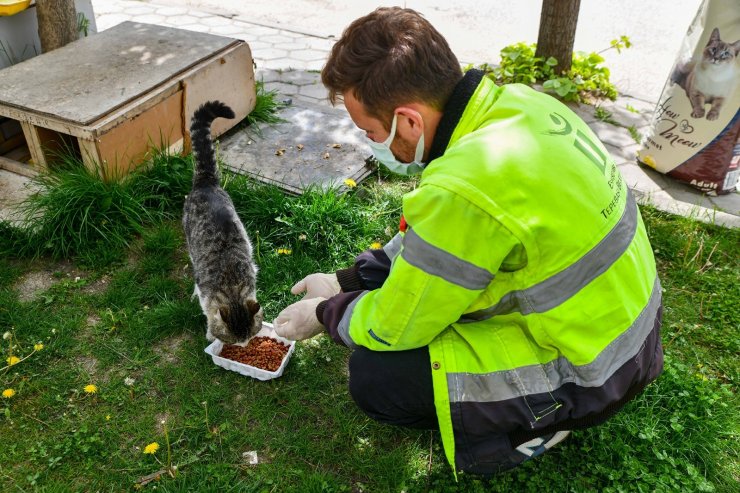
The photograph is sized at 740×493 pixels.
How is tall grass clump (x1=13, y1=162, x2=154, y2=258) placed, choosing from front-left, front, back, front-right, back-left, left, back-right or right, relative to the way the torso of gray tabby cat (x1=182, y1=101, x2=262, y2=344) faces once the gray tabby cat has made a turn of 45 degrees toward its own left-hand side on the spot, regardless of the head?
back

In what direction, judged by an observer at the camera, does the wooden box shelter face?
facing the viewer and to the left of the viewer

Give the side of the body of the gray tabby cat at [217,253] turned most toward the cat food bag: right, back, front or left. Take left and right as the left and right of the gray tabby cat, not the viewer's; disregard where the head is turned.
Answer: left

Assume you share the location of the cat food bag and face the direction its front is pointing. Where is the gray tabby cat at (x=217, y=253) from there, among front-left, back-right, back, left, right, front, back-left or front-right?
front-right

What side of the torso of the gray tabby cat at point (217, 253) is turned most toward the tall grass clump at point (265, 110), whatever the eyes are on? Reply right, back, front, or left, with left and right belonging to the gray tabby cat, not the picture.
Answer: back

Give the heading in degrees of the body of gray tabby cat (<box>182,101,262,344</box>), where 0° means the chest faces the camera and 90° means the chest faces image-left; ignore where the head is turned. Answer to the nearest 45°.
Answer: approximately 0°

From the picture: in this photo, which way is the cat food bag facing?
toward the camera

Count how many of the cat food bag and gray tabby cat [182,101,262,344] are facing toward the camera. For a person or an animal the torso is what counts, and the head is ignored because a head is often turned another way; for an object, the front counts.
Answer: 2

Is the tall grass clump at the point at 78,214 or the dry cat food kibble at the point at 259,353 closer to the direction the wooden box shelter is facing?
the tall grass clump

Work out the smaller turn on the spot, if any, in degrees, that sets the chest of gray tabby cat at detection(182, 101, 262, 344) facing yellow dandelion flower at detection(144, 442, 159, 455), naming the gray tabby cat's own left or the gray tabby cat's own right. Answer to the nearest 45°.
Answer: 0° — it already faces it

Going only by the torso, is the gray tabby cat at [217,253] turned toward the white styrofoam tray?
yes

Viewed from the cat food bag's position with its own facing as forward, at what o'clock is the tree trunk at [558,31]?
The tree trunk is roughly at 4 o'clock from the cat food bag.
